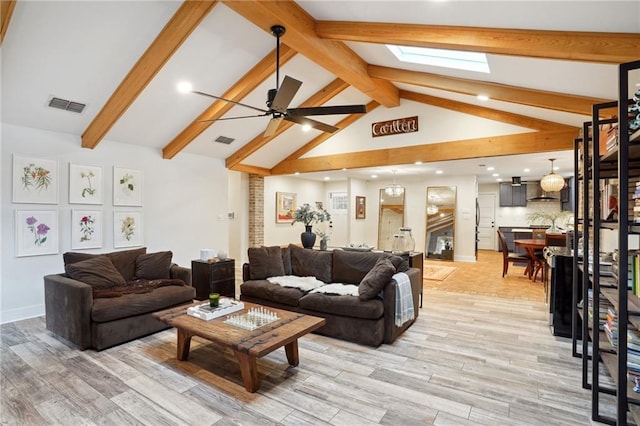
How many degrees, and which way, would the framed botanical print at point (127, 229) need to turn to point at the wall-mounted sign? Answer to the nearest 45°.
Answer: approximately 45° to its left

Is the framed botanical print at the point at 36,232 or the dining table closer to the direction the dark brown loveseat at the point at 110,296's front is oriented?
the dining table

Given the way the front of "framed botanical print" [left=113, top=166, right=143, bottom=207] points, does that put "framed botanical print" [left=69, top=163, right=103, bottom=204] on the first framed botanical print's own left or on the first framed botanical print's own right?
on the first framed botanical print's own right

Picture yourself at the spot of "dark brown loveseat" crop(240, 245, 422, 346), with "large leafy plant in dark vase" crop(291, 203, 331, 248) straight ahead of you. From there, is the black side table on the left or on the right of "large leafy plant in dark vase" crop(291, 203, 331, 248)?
left

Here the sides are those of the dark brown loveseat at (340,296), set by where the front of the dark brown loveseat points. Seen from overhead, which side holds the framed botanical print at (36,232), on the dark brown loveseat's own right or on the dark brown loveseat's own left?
on the dark brown loveseat's own right

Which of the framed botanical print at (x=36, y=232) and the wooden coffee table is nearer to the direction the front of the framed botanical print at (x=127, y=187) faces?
the wooden coffee table

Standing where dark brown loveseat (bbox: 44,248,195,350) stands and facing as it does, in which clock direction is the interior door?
The interior door is roughly at 10 o'clock from the dark brown loveseat.

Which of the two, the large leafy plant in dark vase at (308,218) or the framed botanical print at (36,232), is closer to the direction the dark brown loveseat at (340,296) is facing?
the framed botanical print

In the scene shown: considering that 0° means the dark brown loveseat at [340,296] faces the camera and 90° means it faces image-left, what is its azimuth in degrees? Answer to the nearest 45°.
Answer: approximately 45°

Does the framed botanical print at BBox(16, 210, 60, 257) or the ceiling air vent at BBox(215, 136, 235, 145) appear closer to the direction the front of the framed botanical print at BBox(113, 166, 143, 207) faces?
the ceiling air vent

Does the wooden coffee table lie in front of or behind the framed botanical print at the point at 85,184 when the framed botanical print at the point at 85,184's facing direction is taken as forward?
in front

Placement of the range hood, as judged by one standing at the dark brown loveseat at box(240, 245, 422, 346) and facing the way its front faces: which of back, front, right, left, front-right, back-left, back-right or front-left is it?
back

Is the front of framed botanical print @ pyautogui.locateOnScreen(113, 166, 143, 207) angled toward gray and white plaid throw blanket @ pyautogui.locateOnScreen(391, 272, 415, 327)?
yes

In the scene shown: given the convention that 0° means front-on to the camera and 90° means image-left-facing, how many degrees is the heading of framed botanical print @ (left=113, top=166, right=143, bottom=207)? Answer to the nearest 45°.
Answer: approximately 315°

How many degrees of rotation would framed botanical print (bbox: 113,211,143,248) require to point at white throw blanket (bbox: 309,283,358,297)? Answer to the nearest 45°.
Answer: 0° — it already faces it

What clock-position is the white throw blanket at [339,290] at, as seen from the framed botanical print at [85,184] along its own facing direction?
The white throw blanket is roughly at 12 o'clock from the framed botanical print.

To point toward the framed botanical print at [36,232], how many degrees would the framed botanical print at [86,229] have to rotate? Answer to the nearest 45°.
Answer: approximately 135° to its right
